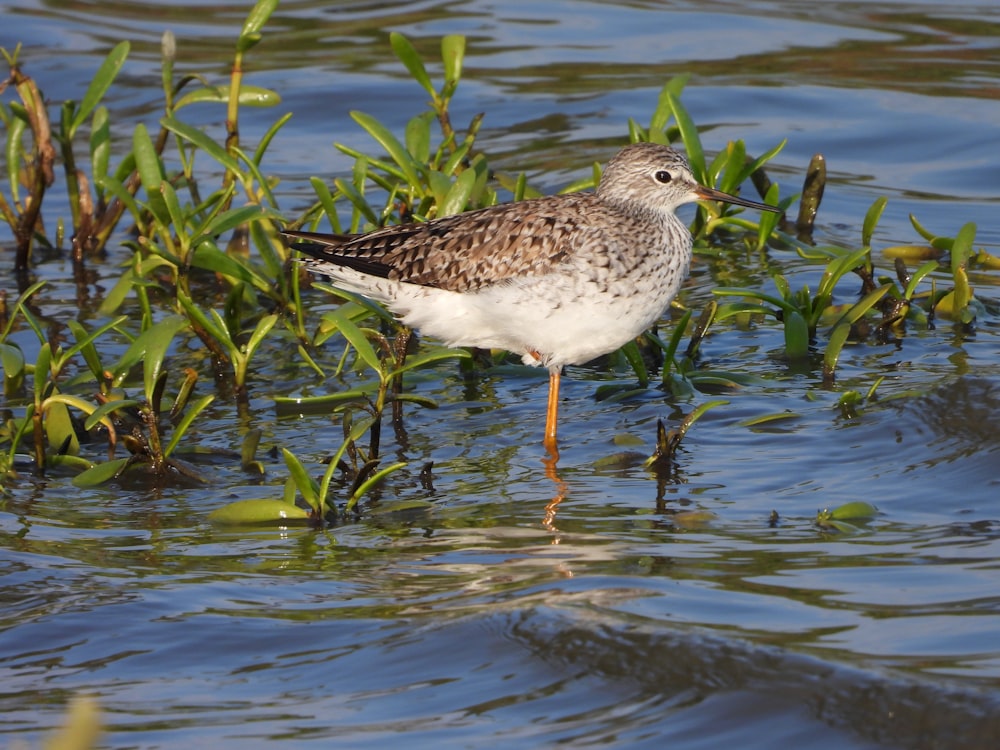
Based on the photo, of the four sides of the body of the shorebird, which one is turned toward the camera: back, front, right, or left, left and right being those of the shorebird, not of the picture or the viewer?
right
